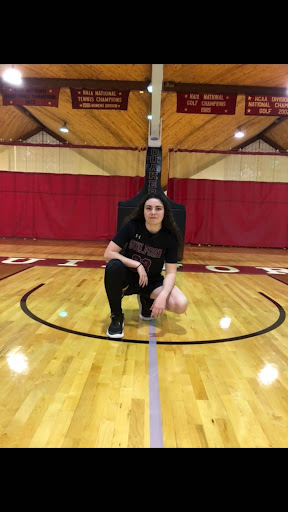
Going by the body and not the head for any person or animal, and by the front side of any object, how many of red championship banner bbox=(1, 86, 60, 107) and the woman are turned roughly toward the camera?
2

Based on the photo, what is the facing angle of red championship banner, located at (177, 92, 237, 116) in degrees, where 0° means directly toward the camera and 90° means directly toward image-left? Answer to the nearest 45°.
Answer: approximately 0°

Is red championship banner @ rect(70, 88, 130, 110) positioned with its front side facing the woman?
yes

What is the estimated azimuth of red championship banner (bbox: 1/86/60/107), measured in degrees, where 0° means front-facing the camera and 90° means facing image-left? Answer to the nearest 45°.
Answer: approximately 0°

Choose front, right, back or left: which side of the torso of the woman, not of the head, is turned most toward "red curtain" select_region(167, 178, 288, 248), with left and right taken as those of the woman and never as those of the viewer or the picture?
back
